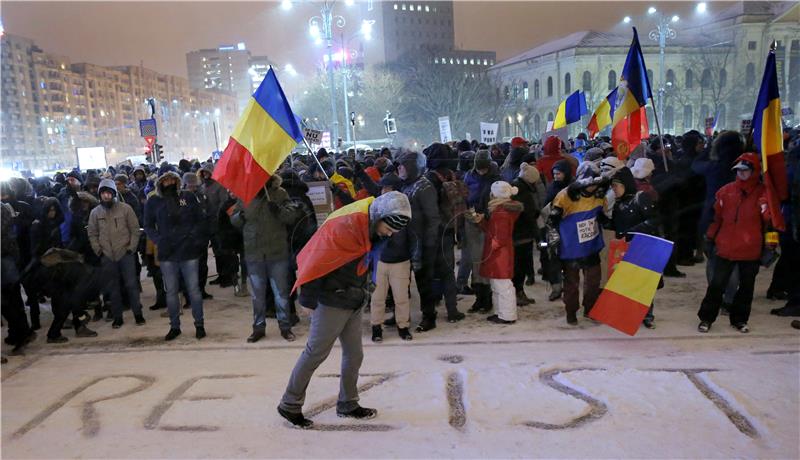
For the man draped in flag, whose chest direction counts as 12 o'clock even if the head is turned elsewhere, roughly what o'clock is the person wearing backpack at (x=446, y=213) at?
The person wearing backpack is roughly at 10 o'clock from the man draped in flag.

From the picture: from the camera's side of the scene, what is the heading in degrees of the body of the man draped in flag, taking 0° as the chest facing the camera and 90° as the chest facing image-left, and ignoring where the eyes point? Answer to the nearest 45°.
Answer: approximately 270°
